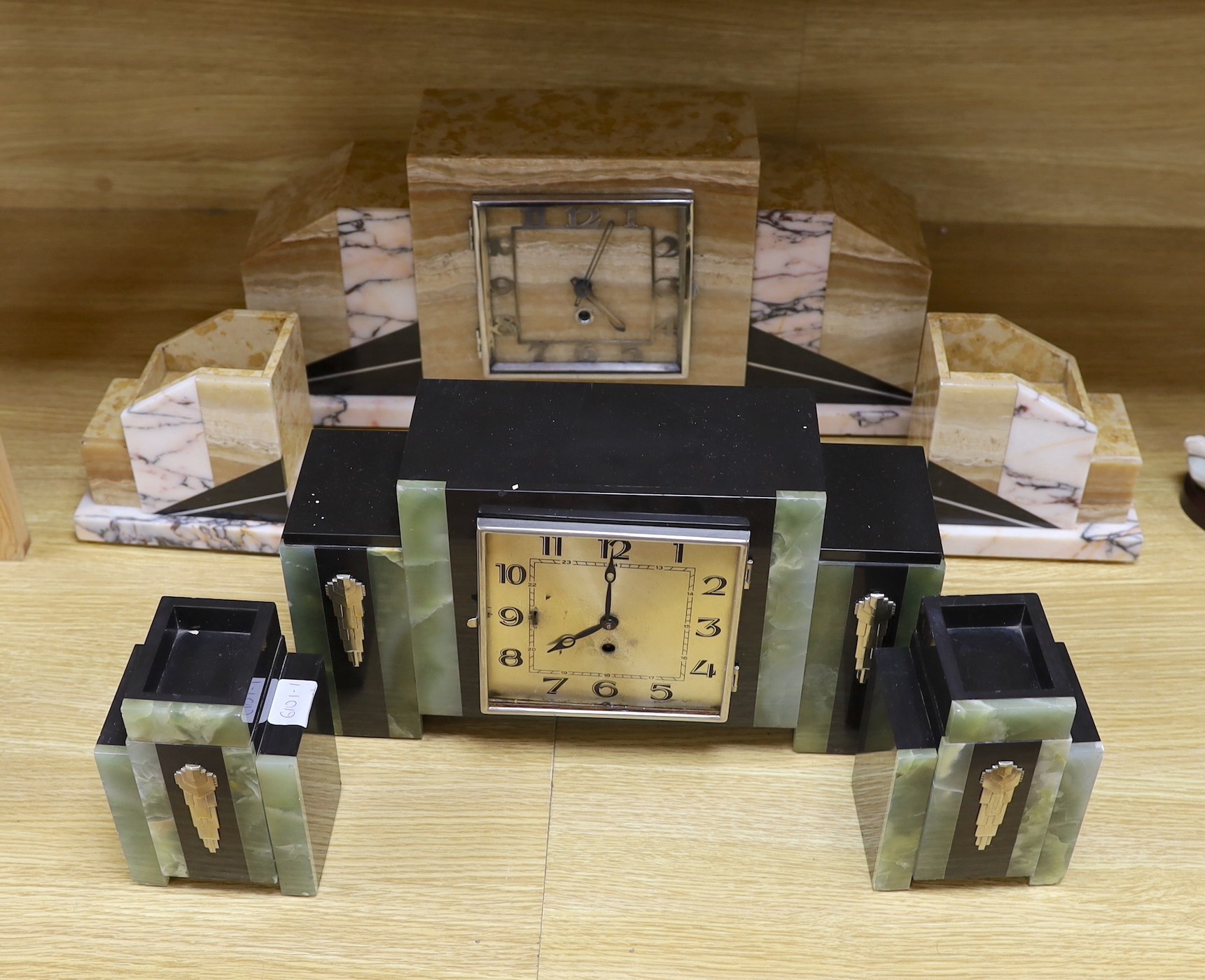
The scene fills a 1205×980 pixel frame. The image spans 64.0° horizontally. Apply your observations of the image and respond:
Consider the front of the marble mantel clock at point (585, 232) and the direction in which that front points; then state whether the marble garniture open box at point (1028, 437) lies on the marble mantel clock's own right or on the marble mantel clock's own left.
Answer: on the marble mantel clock's own left

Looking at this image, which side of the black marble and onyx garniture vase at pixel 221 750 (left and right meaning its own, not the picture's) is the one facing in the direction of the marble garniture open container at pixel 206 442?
back

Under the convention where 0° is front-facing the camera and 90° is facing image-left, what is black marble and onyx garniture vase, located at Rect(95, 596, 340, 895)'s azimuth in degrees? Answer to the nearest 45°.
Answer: approximately 0°

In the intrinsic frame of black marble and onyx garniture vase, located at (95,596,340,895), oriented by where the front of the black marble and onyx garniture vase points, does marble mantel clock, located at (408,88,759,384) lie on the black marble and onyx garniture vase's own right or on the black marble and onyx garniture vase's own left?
on the black marble and onyx garniture vase's own left

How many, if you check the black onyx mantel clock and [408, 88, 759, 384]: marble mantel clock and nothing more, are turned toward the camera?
2

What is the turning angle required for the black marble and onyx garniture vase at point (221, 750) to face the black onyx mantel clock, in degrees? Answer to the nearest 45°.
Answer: approximately 90° to its left

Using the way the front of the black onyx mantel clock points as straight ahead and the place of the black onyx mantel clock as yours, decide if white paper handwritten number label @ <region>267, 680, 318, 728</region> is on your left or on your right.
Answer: on your right

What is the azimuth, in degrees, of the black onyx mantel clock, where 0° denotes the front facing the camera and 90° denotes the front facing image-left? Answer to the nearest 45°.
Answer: approximately 0°

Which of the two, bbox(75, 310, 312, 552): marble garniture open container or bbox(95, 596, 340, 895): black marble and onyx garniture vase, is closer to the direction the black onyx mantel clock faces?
the black marble and onyx garniture vase
